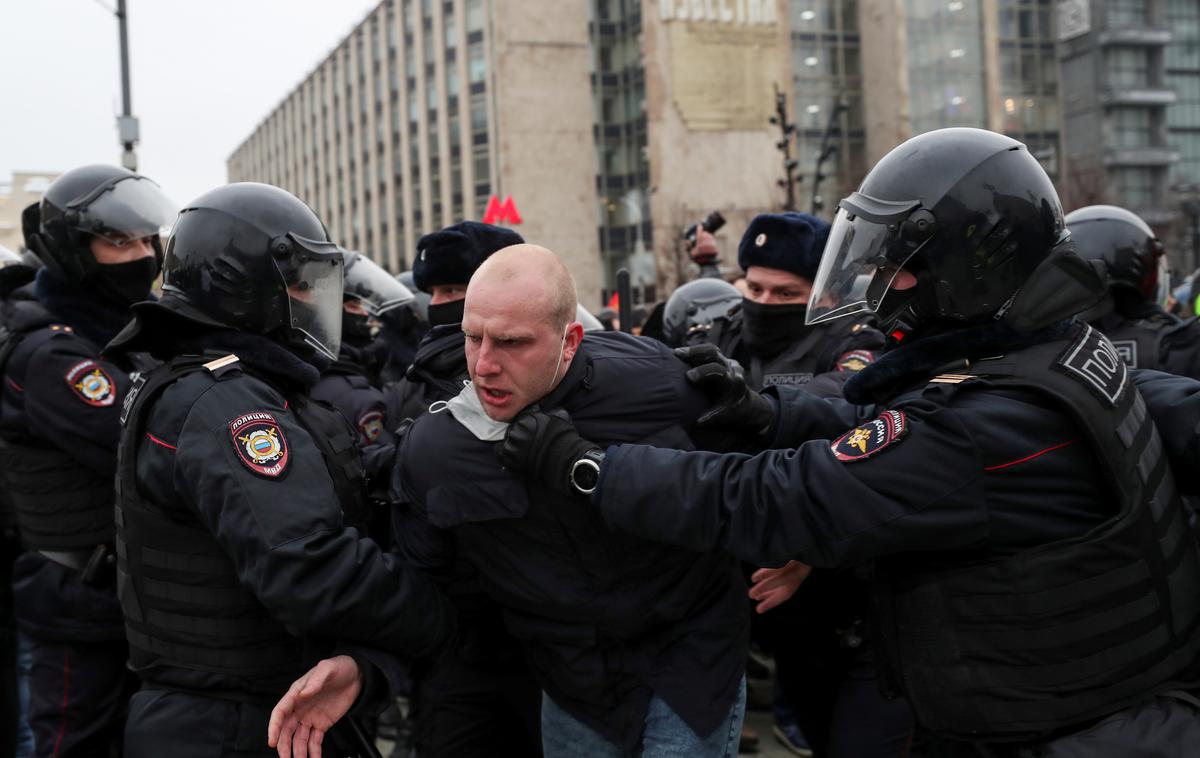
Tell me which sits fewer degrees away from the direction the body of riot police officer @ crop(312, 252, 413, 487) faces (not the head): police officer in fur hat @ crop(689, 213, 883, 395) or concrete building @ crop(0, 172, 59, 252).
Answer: the police officer in fur hat

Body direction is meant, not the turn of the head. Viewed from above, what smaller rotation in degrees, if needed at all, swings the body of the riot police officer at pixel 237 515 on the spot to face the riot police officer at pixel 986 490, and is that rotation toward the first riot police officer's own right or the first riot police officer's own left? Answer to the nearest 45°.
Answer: approximately 45° to the first riot police officer's own right

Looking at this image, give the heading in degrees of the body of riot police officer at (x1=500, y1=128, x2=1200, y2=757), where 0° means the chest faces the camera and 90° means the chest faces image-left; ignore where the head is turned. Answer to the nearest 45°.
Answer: approximately 90°

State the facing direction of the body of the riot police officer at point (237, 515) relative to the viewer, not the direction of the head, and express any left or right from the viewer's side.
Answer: facing to the right of the viewer

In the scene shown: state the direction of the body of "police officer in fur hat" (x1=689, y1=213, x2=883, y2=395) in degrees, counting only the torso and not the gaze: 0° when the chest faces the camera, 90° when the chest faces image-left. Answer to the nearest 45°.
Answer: approximately 45°

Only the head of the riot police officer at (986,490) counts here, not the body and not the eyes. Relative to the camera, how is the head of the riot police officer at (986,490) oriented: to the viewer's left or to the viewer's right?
to the viewer's left

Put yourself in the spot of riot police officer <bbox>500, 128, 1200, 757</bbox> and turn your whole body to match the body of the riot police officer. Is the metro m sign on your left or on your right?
on your right

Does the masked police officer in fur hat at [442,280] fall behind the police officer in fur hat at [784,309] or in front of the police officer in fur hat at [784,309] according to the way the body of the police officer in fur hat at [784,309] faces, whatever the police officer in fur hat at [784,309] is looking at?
in front
